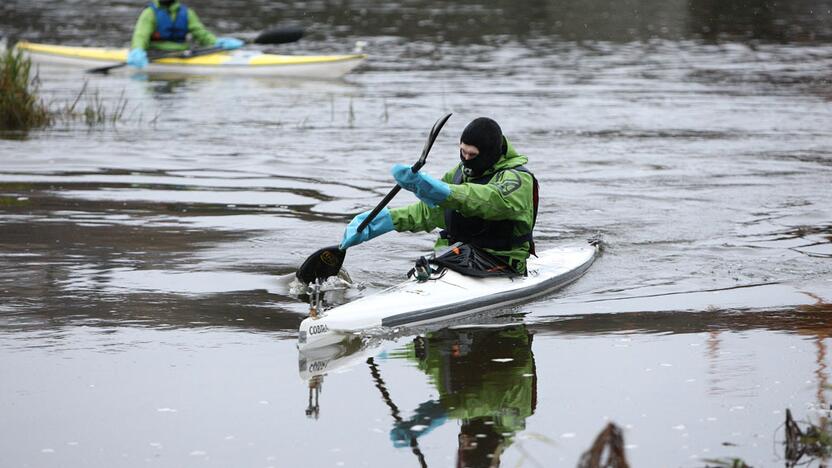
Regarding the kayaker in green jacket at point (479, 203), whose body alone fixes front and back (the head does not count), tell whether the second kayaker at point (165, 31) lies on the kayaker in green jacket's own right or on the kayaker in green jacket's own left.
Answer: on the kayaker in green jacket's own right

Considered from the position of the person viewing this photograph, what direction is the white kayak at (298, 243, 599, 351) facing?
facing the viewer and to the left of the viewer

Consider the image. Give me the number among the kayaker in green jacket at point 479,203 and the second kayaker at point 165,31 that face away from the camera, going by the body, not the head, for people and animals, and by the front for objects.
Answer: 0

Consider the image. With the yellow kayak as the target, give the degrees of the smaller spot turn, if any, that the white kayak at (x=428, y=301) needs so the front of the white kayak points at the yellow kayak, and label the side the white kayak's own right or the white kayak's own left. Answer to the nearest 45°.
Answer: approximately 135° to the white kayak's own right

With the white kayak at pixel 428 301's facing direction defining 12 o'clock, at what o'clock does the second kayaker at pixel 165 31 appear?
The second kayaker is roughly at 4 o'clock from the white kayak.

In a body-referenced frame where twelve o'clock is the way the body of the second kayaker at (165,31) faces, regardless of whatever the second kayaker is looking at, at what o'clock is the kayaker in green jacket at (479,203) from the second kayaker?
The kayaker in green jacket is roughly at 1 o'clock from the second kayaker.

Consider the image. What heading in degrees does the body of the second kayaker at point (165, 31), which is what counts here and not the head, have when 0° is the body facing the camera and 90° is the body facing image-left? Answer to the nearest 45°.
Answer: approximately 315°
